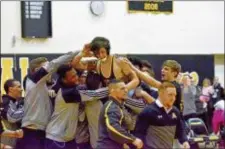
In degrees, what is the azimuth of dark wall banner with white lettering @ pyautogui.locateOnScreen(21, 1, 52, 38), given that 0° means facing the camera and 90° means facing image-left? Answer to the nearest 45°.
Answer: approximately 0°

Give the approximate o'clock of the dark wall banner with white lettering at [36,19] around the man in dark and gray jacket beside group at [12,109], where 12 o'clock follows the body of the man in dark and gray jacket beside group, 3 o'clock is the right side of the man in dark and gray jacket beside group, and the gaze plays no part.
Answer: The dark wall banner with white lettering is roughly at 9 o'clock from the man in dark and gray jacket beside group.

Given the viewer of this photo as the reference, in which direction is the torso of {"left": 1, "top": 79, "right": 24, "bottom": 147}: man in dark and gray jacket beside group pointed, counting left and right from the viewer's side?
facing to the right of the viewer

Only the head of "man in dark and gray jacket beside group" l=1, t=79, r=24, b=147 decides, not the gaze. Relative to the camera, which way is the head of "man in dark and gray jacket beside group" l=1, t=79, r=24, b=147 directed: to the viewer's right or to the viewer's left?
to the viewer's right

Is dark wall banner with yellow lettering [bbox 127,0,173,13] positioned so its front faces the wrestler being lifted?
yes

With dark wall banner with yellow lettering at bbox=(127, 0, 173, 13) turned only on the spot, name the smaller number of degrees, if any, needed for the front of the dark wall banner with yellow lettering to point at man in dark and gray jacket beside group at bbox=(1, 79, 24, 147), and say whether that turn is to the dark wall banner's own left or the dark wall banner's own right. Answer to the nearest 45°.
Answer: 0° — it already faces them

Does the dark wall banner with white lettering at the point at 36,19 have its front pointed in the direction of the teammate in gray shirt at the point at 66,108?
yes
